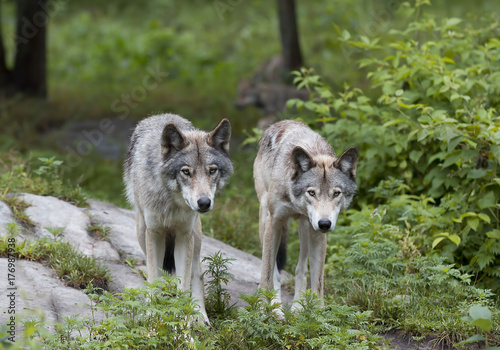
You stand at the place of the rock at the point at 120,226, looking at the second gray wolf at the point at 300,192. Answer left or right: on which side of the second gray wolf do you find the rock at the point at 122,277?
right

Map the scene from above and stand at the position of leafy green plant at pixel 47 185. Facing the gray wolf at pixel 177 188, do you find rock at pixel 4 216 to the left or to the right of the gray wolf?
right

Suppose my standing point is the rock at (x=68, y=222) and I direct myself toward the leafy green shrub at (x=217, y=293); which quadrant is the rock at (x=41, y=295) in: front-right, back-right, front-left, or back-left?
front-right

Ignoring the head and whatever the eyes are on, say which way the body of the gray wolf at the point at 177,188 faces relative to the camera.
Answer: toward the camera

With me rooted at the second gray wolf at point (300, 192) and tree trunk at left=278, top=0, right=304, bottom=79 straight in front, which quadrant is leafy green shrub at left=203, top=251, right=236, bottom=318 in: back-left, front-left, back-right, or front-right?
back-left

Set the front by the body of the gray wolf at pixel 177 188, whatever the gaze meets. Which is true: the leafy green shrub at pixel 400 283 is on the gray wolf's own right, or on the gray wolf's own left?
on the gray wolf's own left

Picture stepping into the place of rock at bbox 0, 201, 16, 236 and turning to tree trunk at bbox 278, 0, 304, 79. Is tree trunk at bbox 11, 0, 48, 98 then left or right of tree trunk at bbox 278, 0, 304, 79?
left

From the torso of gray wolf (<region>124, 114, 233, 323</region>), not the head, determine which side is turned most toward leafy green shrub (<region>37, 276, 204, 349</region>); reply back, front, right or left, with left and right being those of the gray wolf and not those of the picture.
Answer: front

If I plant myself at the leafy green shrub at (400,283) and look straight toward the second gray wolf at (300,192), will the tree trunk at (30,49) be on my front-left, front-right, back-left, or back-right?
front-right

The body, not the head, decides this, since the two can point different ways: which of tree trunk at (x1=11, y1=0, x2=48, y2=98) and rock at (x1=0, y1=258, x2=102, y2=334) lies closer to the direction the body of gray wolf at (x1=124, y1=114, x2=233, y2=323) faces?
the rock

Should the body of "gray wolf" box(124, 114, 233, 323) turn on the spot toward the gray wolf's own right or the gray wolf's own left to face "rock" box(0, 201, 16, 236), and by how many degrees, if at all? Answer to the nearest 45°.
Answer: approximately 135° to the gray wolf's own right

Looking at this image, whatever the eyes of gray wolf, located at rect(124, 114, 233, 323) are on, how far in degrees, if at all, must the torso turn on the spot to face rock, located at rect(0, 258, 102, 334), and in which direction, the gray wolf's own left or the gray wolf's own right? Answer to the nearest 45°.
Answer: approximately 90° to the gray wolf's own right

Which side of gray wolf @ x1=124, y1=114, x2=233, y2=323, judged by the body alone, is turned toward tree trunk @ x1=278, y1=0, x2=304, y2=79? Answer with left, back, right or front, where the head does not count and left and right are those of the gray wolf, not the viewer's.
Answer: back

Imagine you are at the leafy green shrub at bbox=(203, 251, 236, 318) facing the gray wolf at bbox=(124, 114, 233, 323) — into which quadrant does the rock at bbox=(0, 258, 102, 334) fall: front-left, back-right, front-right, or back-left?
front-left

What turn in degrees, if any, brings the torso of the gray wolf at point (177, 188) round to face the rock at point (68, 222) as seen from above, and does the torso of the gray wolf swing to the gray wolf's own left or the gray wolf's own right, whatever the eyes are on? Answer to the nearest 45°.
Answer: approximately 135° to the gray wolf's own right

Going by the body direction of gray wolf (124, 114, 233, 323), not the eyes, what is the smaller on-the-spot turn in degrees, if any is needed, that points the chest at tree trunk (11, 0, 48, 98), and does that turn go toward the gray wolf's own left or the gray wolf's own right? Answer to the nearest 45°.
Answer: approximately 180°
